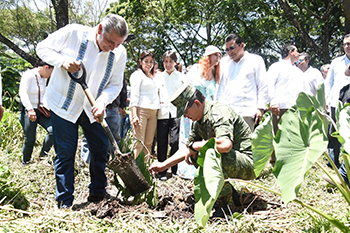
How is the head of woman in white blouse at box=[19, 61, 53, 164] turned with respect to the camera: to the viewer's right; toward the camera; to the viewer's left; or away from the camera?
to the viewer's right

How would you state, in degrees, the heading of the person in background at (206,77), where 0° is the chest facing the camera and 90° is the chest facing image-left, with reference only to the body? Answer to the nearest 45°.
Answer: approximately 315°

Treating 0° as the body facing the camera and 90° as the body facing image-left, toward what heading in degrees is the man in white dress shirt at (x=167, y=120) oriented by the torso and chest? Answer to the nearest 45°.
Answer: approximately 0°

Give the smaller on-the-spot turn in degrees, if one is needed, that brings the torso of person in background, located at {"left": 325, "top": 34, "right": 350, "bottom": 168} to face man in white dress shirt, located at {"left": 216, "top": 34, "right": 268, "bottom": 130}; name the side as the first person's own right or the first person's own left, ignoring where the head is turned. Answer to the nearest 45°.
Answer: approximately 90° to the first person's own right

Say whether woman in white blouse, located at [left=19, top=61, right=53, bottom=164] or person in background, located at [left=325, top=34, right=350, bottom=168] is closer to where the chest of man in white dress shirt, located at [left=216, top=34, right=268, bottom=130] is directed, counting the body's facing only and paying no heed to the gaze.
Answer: the woman in white blouse

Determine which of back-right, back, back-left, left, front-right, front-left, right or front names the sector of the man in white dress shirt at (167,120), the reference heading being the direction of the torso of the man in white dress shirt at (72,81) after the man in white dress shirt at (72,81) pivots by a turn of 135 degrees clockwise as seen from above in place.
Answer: back-right

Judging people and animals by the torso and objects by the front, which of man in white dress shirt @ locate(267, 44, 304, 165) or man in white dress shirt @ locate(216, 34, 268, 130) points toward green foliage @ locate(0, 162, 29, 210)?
man in white dress shirt @ locate(216, 34, 268, 130)

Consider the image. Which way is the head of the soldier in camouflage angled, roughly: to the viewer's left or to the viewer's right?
to the viewer's left
